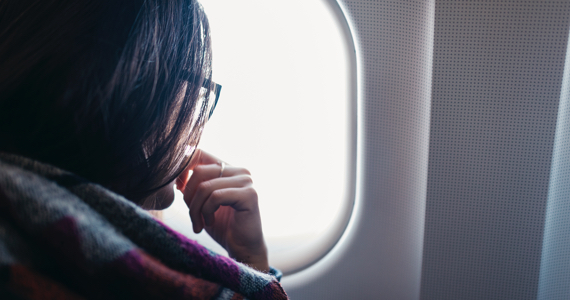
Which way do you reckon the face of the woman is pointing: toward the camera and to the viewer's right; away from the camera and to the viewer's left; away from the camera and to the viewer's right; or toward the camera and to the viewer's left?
away from the camera and to the viewer's right

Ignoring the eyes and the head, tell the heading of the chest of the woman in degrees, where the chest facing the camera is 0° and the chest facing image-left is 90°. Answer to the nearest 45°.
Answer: approximately 225°
